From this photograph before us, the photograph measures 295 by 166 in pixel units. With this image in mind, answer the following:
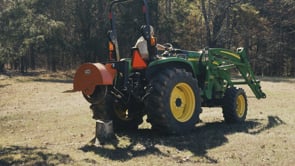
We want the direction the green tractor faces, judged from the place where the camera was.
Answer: facing away from the viewer and to the right of the viewer
